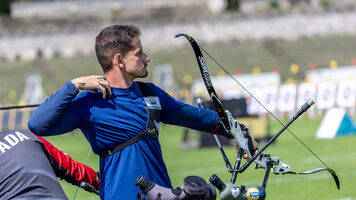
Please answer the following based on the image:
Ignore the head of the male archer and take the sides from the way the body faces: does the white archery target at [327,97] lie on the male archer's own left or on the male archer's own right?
on the male archer's own left

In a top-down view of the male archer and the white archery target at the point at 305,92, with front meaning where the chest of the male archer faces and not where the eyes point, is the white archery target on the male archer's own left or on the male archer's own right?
on the male archer's own left

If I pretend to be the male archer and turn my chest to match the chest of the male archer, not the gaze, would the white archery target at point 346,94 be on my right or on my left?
on my left

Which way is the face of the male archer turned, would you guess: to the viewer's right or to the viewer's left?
to the viewer's right

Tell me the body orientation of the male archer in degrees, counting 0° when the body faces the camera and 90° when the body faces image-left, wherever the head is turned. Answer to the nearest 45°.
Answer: approximately 315°
